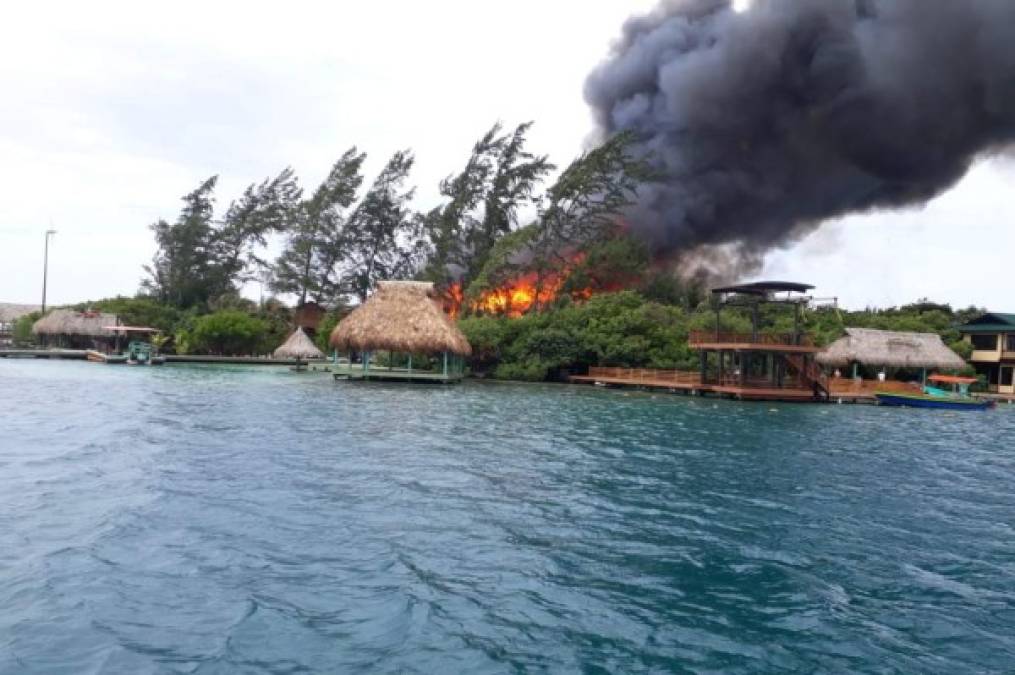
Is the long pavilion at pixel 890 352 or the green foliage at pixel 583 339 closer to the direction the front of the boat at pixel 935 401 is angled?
the green foliage

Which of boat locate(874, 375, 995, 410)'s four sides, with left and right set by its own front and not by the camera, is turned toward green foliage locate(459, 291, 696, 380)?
front

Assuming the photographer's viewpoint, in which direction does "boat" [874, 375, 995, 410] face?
facing to the left of the viewer

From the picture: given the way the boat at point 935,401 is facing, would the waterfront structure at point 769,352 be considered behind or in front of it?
in front

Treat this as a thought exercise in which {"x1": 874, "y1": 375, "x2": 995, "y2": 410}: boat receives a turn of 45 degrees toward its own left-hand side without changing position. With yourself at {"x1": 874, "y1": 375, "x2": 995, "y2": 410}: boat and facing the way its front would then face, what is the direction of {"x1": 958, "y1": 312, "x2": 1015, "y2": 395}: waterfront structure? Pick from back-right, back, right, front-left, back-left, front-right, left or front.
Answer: back-right

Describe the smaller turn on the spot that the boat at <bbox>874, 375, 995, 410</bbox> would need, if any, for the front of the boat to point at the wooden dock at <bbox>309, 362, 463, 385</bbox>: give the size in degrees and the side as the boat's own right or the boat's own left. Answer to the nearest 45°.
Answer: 0° — it already faces it

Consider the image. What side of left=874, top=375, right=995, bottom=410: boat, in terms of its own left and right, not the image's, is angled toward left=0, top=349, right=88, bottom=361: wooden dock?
front

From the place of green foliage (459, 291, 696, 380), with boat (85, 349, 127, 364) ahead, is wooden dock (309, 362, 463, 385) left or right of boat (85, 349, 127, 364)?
left

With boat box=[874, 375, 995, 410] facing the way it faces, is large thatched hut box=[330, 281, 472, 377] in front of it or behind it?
in front

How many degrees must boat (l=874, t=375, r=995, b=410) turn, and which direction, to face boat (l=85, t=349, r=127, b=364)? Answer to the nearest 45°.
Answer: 0° — it already faces it
